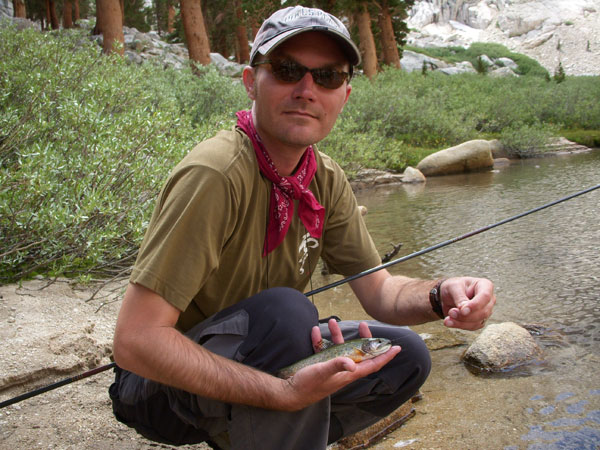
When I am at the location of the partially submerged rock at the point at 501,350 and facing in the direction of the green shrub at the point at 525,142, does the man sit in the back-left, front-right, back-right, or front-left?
back-left

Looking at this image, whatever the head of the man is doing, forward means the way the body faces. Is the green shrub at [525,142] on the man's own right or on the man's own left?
on the man's own left

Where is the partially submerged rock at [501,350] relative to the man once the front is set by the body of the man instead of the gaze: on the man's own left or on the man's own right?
on the man's own left

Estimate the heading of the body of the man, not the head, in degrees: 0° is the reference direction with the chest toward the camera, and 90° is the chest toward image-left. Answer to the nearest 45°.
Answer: approximately 315°
